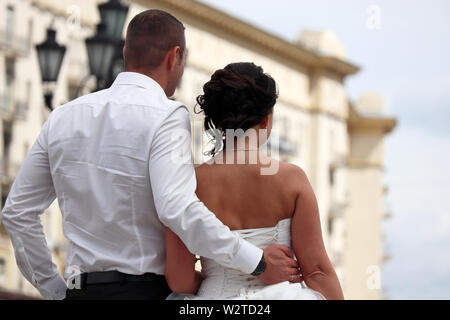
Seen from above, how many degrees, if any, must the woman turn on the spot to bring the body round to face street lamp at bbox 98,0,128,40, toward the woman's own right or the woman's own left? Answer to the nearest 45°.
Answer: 0° — they already face it

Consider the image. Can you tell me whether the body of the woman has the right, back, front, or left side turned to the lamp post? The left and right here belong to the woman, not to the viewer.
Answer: front

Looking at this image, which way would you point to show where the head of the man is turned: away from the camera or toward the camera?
away from the camera

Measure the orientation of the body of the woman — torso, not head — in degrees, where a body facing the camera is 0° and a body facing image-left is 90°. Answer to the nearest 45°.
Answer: approximately 180°

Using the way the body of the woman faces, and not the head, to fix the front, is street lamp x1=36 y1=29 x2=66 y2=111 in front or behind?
in front

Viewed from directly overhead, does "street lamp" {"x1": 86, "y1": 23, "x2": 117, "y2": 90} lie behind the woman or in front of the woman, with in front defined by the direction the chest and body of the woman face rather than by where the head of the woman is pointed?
in front
